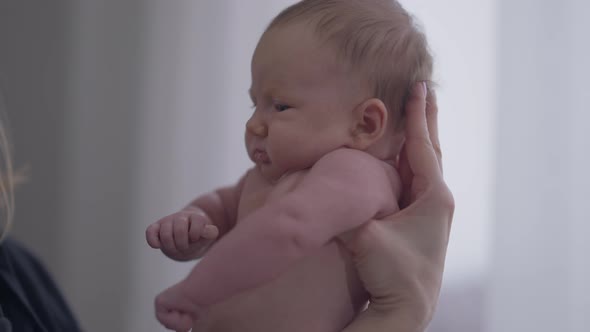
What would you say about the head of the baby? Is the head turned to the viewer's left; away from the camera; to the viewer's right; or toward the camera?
to the viewer's left

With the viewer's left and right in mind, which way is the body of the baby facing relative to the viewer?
facing to the left of the viewer
